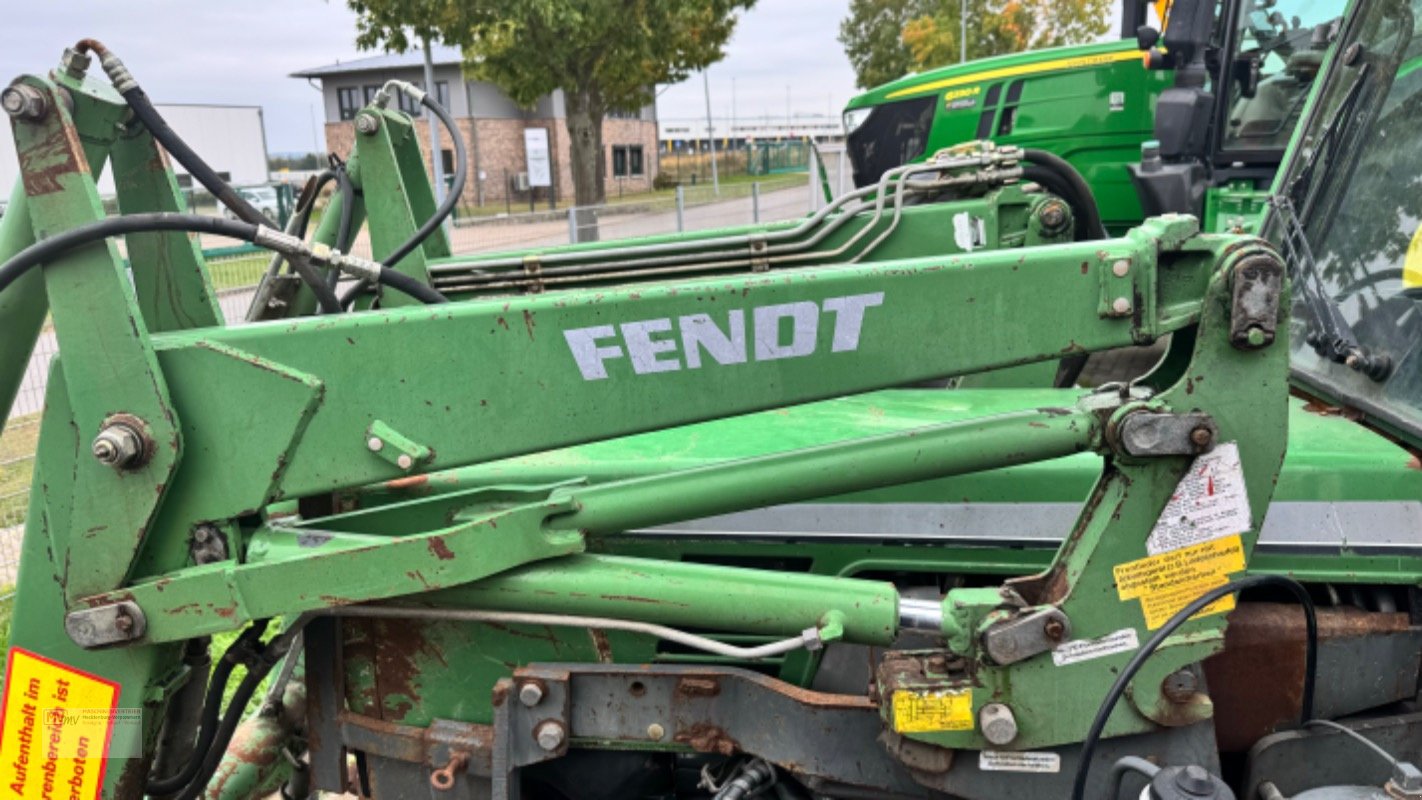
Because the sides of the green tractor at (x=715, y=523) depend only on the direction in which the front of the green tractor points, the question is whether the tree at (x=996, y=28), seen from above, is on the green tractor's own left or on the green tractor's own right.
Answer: on the green tractor's own right

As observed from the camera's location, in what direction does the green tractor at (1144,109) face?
facing to the left of the viewer

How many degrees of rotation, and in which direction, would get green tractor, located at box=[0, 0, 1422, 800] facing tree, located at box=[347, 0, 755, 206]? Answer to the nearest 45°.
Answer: approximately 90° to its right

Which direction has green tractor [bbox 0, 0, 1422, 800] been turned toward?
to the viewer's left

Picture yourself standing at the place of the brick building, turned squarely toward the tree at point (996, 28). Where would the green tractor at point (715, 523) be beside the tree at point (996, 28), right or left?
right

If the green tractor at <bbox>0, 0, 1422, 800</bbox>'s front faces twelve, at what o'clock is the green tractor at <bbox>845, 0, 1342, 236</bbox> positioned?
the green tractor at <bbox>845, 0, 1342, 236</bbox> is roughly at 4 o'clock from the green tractor at <bbox>0, 0, 1422, 800</bbox>.

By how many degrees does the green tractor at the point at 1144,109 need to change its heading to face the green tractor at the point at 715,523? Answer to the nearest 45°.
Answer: approximately 90° to its left

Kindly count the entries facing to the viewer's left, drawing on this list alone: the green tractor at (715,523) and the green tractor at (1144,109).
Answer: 2

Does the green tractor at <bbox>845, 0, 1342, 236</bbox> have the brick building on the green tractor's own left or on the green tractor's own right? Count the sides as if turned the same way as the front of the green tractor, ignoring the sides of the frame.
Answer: on the green tractor's own right

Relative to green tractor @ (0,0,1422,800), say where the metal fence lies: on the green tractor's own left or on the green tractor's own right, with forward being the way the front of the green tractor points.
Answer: on the green tractor's own right
